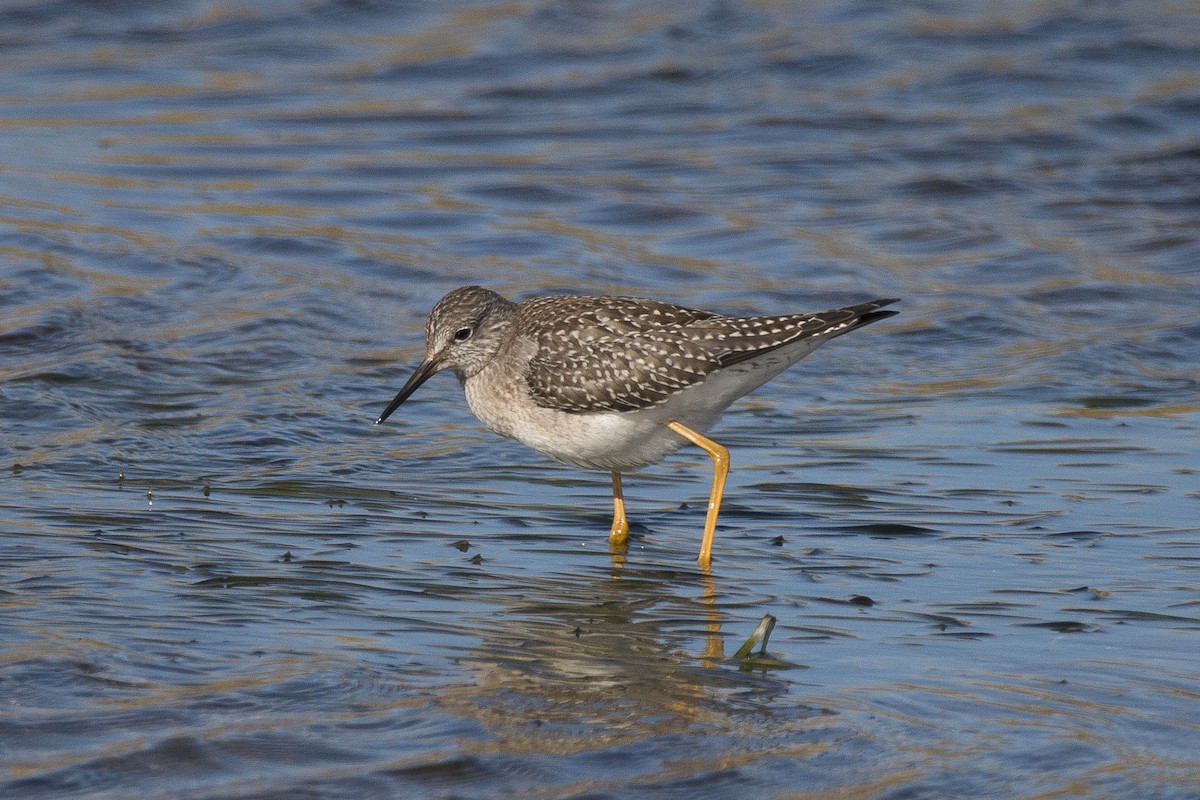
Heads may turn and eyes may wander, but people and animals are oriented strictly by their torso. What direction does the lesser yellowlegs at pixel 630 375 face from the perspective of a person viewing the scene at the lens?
facing to the left of the viewer

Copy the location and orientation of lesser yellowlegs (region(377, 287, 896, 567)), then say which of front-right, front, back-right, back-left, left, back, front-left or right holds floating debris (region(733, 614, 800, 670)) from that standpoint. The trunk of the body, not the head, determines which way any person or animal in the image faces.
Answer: left
